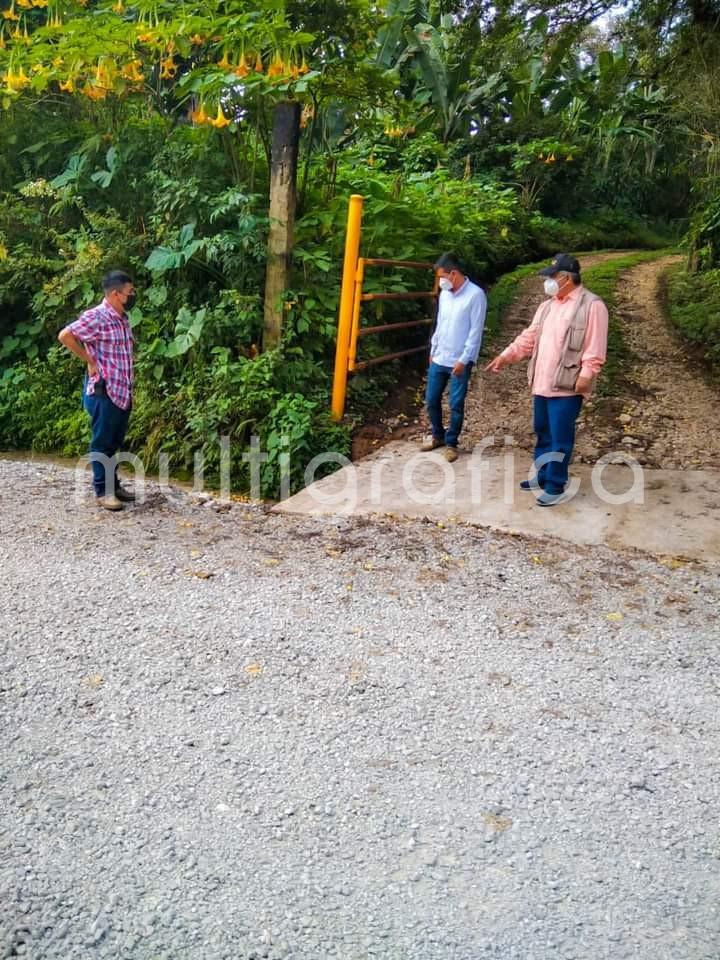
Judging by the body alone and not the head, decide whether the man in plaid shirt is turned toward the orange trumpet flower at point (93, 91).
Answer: no

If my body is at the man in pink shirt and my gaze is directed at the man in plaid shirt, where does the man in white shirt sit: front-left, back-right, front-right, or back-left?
front-right

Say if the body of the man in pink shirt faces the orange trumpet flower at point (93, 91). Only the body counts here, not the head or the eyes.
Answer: no

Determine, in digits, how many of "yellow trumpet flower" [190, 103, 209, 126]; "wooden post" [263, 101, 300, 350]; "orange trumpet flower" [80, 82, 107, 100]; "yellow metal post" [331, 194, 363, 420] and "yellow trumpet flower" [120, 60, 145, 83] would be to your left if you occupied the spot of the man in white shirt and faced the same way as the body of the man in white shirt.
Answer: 0

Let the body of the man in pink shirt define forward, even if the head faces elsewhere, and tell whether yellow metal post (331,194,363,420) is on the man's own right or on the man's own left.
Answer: on the man's own right

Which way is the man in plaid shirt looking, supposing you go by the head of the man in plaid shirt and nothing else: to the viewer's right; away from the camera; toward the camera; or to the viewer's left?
to the viewer's right

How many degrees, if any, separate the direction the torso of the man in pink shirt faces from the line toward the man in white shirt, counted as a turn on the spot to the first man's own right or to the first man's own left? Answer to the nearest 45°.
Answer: approximately 90° to the first man's own right

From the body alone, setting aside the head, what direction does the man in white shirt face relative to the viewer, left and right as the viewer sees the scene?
facing the viewer and to the left of the viewer

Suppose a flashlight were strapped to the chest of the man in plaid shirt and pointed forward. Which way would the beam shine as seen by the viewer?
to the viewer's right

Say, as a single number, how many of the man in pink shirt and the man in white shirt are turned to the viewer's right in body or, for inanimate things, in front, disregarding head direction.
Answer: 0

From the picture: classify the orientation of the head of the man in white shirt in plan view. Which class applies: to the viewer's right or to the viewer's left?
to the viewer's left

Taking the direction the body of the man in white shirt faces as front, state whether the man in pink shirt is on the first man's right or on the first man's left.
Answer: on the first man's left

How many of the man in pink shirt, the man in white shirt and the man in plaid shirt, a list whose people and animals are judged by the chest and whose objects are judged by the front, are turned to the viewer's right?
1

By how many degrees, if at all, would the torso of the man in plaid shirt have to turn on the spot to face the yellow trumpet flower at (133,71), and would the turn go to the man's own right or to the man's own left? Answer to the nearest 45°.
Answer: approximately 90° to the man's own left

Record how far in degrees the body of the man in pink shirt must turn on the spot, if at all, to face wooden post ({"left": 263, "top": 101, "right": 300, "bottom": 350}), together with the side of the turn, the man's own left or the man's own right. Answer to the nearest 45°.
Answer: approximately 90° to the man's own right

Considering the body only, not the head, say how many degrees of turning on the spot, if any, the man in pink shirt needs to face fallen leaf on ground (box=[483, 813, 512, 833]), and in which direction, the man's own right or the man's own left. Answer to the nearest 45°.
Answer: approximately 45° to the man's own left

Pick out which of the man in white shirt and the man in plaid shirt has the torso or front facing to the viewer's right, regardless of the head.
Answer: the man in plaid shirt
